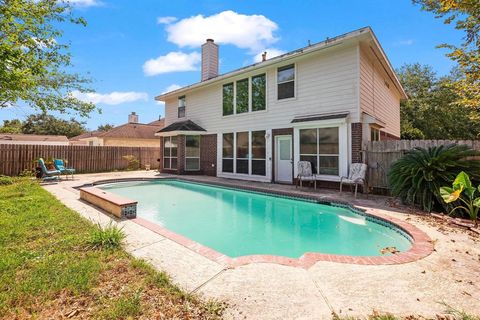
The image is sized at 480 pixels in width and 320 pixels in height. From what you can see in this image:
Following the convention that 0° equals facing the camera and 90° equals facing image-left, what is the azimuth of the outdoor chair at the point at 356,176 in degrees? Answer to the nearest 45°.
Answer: approximately 45°

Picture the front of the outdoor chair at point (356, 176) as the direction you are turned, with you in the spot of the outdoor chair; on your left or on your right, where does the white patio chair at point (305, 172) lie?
on your right

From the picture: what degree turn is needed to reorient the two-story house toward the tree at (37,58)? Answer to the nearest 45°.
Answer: approximately 180°

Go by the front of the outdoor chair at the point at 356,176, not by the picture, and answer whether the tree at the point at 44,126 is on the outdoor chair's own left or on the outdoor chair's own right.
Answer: on the outdoor chair's own right

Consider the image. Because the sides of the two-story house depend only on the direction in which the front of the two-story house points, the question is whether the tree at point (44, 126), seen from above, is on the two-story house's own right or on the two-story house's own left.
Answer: on the two-story house's own left

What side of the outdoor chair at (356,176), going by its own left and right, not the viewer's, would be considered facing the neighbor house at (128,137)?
right

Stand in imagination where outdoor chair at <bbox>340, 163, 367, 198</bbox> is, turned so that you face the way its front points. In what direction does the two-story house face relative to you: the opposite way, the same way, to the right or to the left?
the opposite way

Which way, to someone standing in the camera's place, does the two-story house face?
facing away from the viewer and to the right of the viewer

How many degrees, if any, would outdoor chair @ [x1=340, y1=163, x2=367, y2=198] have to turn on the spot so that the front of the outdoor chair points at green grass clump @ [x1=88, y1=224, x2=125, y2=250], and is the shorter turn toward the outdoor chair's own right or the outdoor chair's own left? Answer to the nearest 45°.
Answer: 0° — it already faces it
